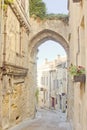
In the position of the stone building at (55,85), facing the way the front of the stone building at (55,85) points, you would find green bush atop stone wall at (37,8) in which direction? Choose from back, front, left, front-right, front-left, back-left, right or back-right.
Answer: front-left

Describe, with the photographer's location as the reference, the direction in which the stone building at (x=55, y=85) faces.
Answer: facing the viewer and to the left of the viewer

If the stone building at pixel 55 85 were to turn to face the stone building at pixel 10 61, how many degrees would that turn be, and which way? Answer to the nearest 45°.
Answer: approximately 45° to its left
